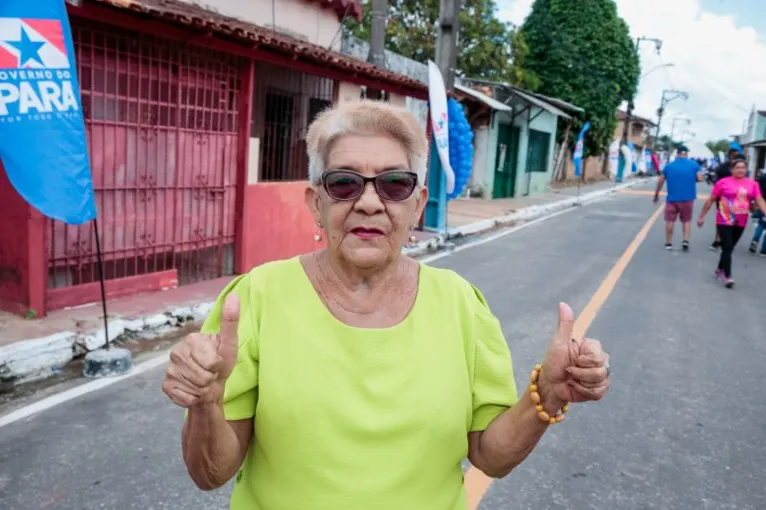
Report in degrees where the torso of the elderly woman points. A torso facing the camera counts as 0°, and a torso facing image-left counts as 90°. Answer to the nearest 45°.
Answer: approximately 0°

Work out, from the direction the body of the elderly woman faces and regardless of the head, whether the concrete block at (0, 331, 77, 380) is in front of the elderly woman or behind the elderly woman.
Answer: behind

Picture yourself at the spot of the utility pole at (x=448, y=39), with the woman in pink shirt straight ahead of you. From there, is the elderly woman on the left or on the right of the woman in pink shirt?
right

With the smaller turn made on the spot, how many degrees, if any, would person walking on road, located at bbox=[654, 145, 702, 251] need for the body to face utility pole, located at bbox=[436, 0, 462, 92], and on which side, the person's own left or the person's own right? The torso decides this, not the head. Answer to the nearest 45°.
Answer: approximately 90° to the person's own left

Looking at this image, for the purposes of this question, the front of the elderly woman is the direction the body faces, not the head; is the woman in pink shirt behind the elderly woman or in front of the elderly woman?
behind

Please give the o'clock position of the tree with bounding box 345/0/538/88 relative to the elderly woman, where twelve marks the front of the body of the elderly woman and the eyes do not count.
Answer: The tree is roughly at 6 o'clock from the elderly woman.

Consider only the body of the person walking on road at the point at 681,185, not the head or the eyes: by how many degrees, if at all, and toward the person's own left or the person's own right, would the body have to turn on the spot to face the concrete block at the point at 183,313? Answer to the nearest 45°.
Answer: approximately 135° to the person's own left

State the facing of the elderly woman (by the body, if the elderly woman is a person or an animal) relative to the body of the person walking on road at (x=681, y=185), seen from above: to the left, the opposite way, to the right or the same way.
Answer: the opposite way

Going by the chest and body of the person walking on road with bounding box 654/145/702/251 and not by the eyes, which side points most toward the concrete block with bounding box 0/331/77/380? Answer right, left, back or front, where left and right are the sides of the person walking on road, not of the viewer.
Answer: back

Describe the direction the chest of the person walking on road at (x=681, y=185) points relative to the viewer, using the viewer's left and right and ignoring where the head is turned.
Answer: facing away from the viewer

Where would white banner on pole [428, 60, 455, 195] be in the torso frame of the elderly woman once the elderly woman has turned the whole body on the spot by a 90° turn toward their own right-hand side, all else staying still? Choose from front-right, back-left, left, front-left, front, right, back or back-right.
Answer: right

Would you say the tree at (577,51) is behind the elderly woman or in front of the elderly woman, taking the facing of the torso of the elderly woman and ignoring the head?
behind

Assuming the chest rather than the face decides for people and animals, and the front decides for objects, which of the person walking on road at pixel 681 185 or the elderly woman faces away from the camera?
the person walking on road

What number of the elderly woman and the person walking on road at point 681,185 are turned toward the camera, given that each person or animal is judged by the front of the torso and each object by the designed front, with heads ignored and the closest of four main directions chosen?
1

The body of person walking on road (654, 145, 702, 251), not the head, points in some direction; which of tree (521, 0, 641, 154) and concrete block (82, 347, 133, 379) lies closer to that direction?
the tree
